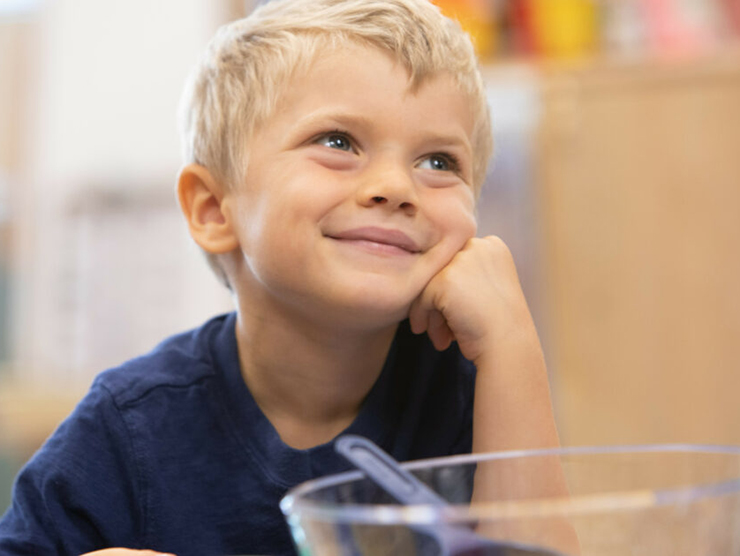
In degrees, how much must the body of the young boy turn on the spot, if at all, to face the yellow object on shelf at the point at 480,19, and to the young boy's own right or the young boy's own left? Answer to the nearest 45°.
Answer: approximately 135° to the young boy's own left

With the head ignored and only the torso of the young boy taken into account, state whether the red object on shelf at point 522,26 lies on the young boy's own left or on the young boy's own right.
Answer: on the young boy's own left

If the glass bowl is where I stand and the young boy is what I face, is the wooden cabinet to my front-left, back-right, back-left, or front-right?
front-right

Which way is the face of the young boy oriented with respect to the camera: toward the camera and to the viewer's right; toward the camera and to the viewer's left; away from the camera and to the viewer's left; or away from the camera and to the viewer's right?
toward the camera and to the viewer's right
